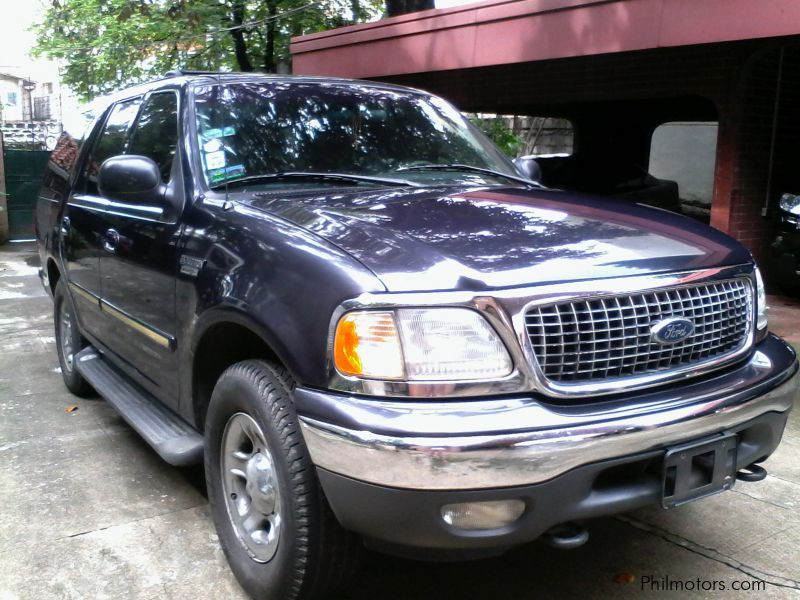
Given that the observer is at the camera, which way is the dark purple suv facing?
facing the viewer and to the right of the viewer

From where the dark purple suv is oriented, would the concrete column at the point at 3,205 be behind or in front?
behind

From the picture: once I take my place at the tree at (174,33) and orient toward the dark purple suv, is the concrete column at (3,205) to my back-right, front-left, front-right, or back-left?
front-right

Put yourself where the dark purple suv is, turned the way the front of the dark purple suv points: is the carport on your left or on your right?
on your left

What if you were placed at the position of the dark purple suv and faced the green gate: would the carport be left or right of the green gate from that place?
right

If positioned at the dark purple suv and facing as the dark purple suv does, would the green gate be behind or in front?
behind

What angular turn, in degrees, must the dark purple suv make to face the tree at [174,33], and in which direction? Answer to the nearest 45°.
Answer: approximately 135° to its left
